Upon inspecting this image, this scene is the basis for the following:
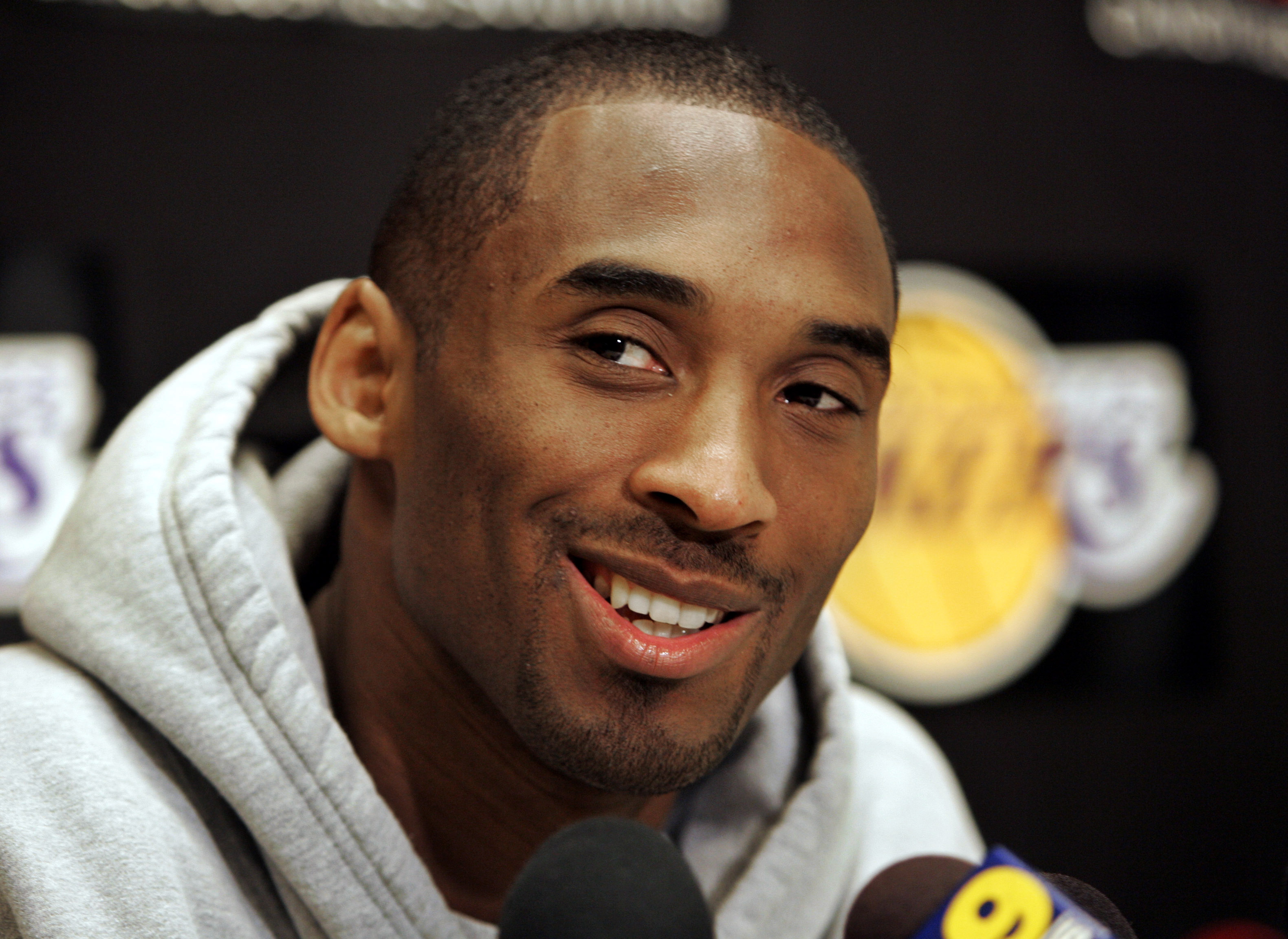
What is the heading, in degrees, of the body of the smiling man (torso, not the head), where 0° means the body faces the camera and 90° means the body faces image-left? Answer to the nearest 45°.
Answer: approximately 315°
